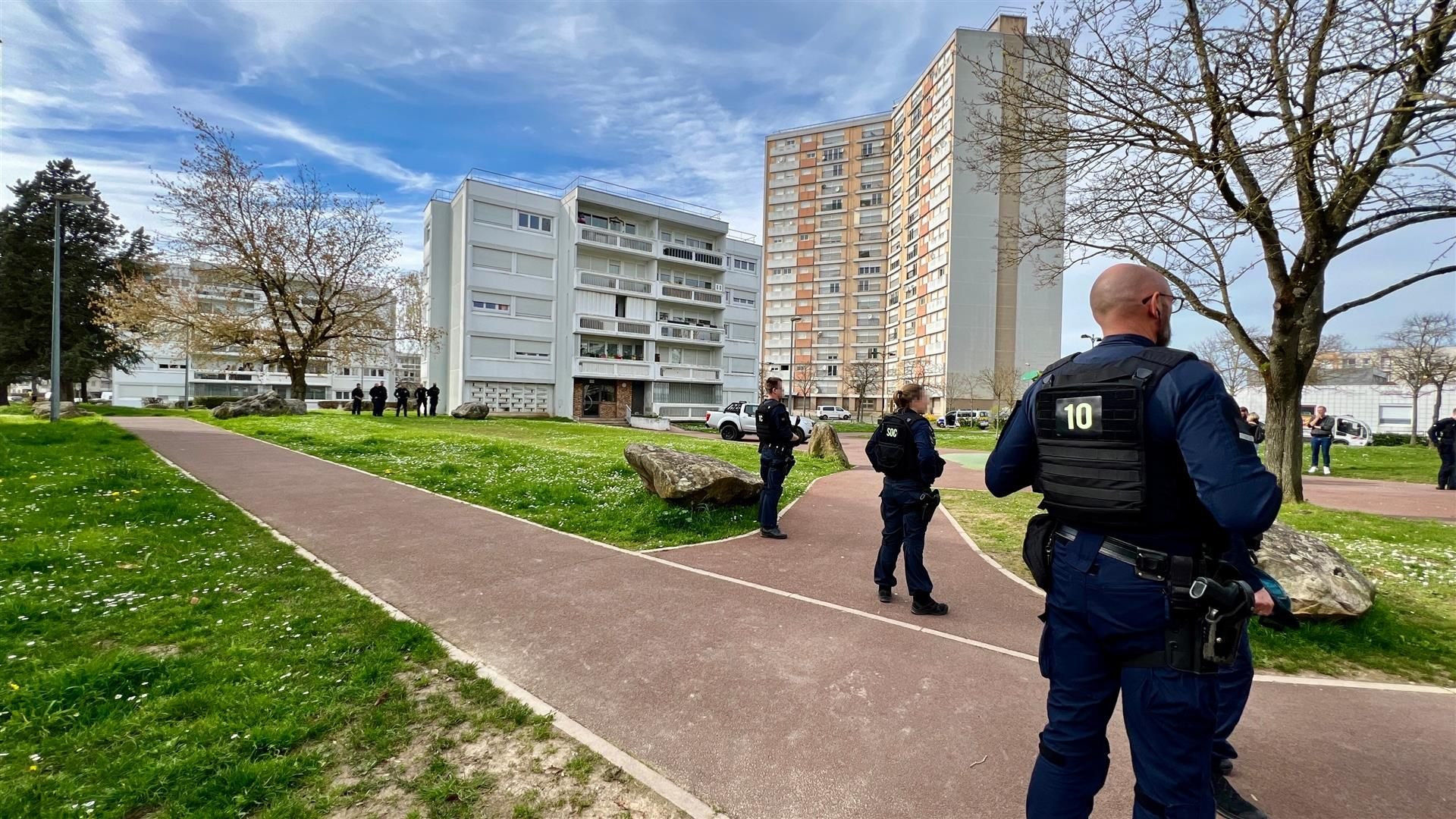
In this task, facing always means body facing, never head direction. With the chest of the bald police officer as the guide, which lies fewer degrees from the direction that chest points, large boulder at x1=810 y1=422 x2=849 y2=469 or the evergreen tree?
the large boulder

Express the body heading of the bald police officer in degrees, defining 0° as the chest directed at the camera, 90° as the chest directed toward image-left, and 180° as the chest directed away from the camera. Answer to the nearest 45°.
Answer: approximately 225°

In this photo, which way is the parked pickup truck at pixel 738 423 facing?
to the viewer's right

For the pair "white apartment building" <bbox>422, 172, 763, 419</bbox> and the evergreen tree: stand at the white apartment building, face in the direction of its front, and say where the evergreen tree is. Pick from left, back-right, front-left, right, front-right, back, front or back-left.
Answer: back-right

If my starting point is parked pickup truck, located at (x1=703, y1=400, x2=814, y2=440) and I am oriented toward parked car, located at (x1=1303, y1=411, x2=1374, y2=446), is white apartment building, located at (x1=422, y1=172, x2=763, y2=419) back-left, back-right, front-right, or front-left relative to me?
back-left

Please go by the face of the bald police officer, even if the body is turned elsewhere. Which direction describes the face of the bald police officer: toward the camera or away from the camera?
away from the camera

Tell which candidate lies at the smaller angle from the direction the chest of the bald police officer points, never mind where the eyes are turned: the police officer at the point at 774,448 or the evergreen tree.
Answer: the police officer

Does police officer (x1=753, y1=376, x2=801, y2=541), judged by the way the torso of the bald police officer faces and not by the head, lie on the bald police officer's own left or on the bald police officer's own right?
on the bald police officer's own left

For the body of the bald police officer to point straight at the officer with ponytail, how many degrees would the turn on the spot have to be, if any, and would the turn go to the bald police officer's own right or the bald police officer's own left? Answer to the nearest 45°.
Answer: approximately 90° to the bald police officer's own left
